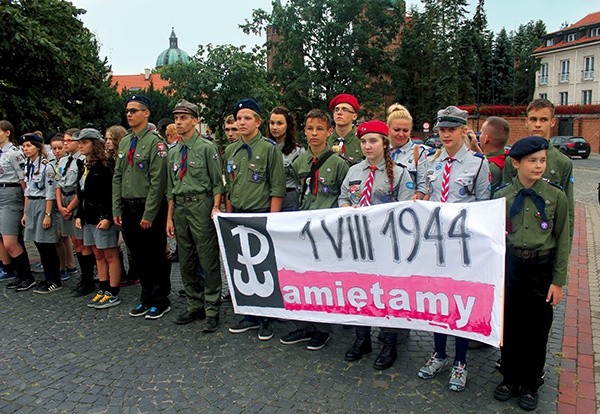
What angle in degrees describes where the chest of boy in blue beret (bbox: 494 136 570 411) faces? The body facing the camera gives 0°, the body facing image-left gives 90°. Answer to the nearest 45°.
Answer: approximately 0°

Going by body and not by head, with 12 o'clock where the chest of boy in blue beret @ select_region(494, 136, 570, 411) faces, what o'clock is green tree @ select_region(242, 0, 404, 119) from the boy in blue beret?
The green tree is roughly at 5 o'clock from the boy in blue beret.
